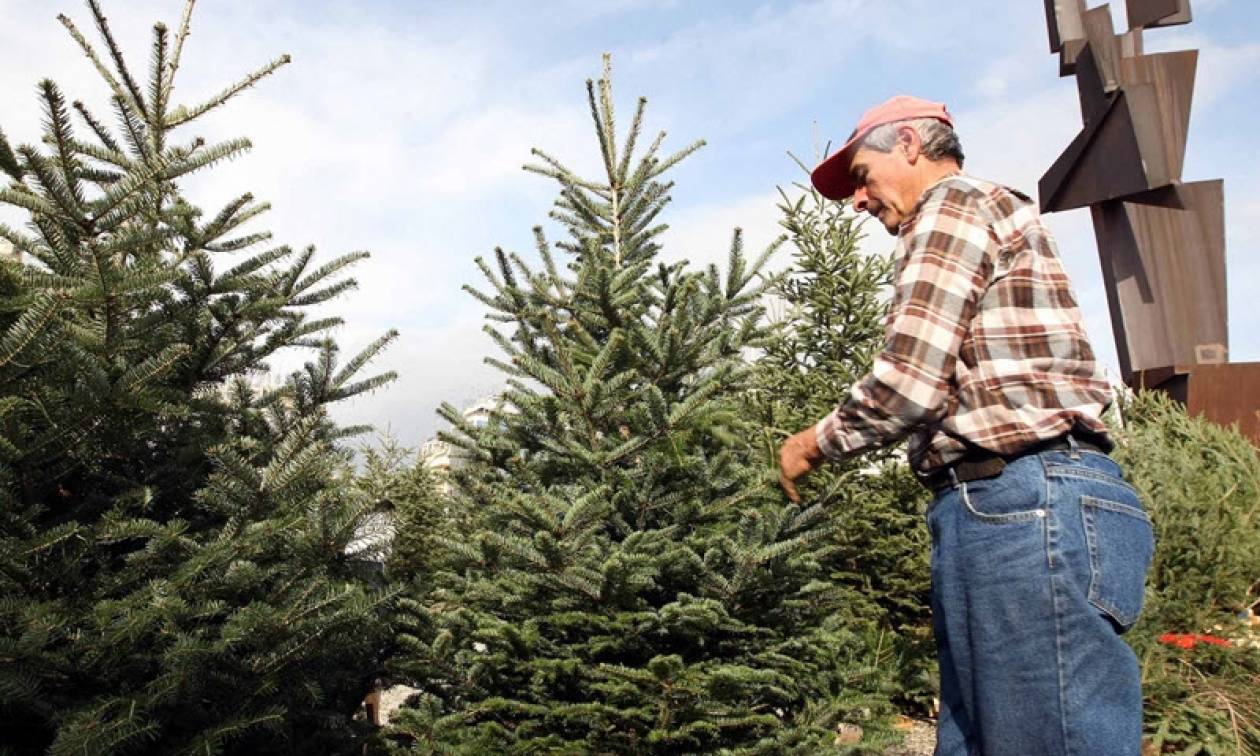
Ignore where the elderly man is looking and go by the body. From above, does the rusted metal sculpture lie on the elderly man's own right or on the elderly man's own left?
on the elderly man's own right

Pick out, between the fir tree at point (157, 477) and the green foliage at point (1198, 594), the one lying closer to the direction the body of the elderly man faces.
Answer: the fir tree

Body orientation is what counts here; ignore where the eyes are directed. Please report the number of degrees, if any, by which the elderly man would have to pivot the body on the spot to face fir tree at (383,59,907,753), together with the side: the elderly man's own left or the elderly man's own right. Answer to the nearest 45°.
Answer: approximately 45° to the elderly man's own right

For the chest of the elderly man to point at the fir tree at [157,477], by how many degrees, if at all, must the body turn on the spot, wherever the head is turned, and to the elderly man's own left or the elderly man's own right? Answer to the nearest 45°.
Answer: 0° — they already face it

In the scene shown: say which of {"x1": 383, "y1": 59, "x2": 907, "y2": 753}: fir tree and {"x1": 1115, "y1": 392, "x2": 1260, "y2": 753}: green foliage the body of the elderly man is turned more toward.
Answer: the fir tree

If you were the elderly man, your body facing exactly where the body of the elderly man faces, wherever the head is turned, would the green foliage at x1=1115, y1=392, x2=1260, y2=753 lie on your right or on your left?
on your right

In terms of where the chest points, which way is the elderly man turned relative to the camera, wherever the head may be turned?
to the viewer's left
